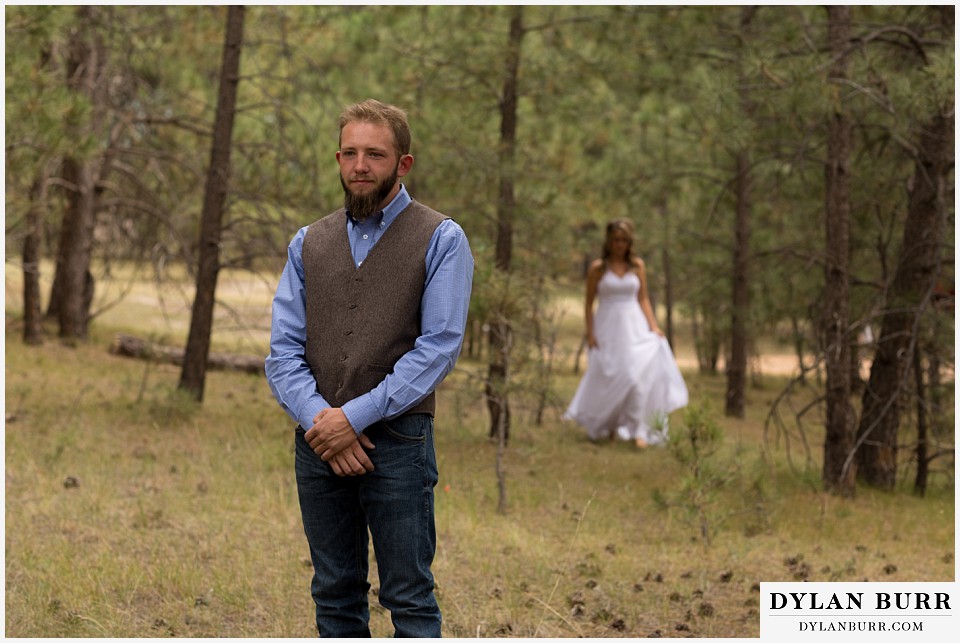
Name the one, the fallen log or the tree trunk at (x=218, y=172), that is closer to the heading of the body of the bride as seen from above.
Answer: the tree trunk

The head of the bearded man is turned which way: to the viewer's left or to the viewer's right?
to the viewer's left

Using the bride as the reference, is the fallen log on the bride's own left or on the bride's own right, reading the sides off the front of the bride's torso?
on the bride's own right

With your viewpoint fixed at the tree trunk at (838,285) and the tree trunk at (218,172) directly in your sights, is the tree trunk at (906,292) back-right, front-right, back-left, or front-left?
back-right

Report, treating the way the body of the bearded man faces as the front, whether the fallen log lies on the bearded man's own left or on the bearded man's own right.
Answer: on the bearded man's own right

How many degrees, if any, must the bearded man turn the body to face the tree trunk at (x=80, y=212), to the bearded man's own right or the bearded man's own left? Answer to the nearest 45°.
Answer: approximately 135° to the bearded man's own right

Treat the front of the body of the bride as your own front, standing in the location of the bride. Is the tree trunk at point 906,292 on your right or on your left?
on your left

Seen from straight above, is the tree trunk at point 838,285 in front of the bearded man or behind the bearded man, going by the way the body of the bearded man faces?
behind

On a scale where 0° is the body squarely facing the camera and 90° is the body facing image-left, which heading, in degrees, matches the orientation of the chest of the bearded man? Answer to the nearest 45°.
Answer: approximately 45°

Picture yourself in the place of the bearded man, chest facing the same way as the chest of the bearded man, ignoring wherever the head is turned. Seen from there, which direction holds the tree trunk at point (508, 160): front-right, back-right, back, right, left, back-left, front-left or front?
back-right
